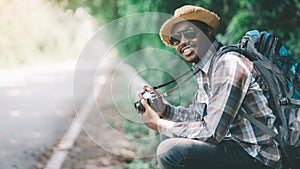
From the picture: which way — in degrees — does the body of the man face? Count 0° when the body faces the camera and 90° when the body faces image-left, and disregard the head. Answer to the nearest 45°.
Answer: approximately 90°
